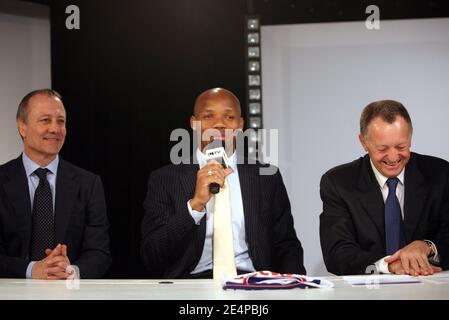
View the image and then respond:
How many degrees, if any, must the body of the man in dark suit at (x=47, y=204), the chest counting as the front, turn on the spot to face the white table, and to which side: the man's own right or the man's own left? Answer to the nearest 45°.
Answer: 0° — they already face it

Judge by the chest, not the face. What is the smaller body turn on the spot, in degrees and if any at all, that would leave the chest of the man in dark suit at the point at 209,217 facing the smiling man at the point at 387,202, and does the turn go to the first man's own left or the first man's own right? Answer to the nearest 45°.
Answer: approximately 90° to the first man's own left

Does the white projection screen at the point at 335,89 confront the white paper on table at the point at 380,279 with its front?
yes

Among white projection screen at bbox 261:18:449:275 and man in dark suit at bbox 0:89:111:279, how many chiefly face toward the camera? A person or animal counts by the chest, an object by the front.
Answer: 2

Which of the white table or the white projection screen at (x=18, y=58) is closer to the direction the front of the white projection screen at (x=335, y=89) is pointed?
the white table

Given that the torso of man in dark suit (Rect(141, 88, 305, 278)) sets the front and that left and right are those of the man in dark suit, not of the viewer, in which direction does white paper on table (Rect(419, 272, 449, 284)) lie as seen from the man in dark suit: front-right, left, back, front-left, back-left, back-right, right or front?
front-left

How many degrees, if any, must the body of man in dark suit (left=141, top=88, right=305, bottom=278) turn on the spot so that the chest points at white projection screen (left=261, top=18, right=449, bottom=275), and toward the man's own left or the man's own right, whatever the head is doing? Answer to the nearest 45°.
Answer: approximately 135° to the man's own left

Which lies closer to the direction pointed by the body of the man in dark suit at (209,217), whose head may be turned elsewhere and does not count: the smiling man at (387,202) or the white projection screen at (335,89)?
the smiling man

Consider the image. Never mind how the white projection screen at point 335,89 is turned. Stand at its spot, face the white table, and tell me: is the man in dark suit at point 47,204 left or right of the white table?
right

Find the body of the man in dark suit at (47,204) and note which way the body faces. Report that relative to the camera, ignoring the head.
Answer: toward the camera

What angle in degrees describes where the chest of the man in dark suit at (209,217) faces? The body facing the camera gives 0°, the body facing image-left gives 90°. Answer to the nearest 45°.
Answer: approximately 0°

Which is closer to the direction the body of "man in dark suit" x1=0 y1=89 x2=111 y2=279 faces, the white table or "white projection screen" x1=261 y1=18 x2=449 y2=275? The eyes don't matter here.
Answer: the white table

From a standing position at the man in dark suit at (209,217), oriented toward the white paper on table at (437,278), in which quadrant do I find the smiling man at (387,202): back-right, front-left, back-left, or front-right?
front-left

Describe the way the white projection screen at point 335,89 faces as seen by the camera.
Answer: facing the viewer

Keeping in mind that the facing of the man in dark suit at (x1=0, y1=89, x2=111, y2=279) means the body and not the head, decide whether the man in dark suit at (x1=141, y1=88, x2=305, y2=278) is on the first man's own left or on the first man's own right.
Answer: on the first man's own left

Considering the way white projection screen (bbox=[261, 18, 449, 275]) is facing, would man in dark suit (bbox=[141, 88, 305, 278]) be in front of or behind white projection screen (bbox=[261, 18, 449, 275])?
in front
